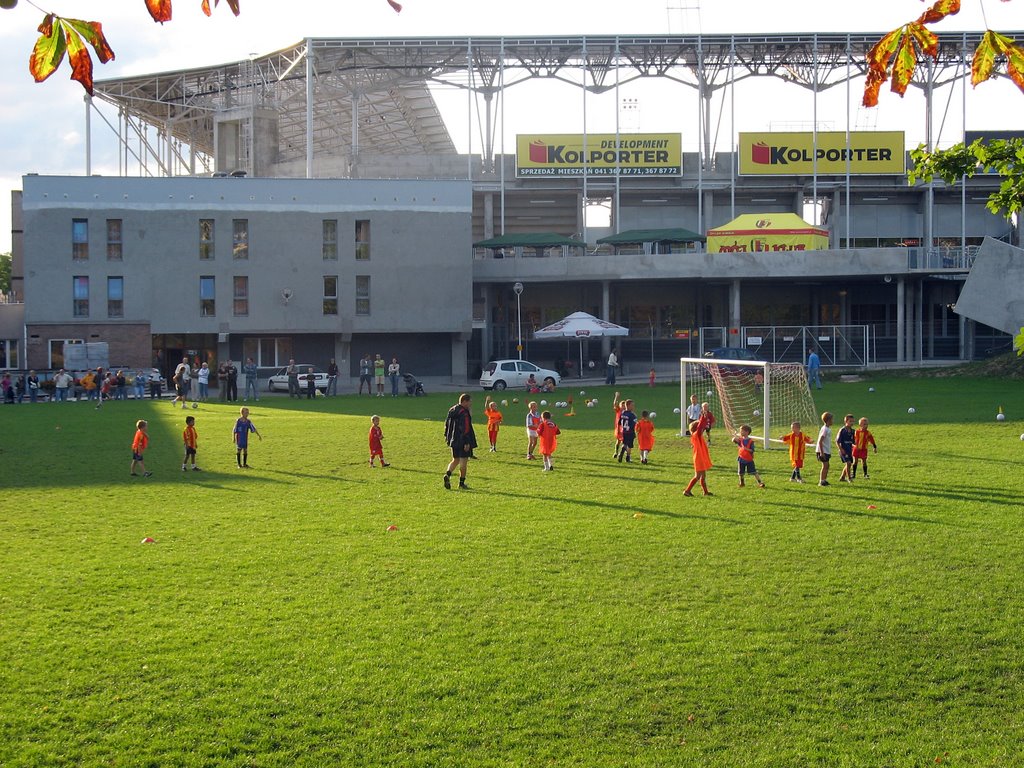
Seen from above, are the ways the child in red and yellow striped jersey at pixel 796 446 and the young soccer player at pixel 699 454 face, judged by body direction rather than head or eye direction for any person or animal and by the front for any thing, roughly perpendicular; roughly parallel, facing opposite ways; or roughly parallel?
roughly perpendicular

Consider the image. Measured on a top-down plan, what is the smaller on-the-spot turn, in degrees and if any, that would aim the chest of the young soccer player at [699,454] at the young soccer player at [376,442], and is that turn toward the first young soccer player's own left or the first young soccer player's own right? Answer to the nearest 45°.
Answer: approximately 135° to the first young soccer player's own left

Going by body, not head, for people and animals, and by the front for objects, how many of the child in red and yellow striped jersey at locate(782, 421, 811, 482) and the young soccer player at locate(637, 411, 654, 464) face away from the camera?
1
